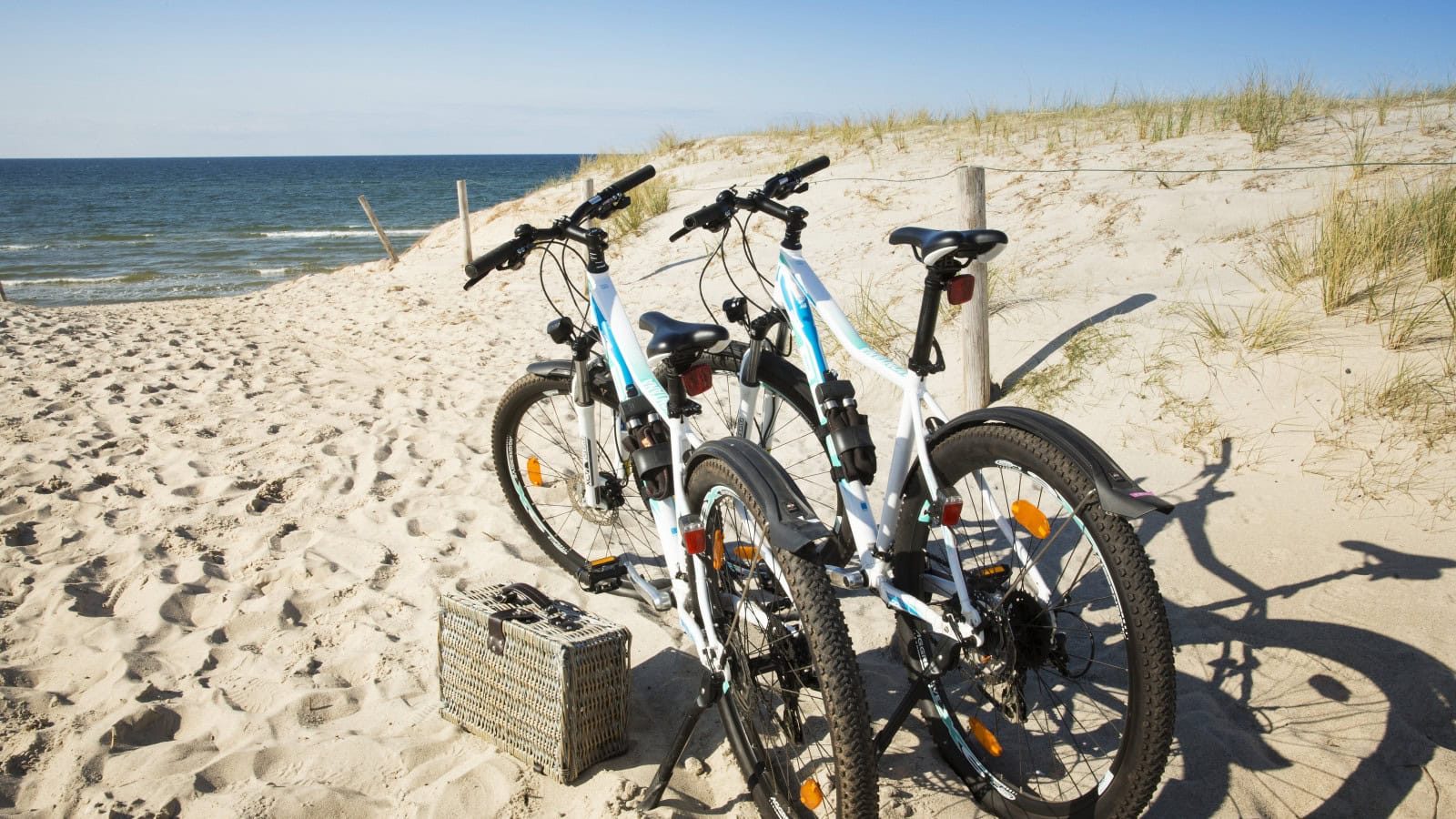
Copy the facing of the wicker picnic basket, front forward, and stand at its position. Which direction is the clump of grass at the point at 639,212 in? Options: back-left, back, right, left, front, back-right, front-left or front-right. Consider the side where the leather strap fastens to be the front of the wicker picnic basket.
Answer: back-right

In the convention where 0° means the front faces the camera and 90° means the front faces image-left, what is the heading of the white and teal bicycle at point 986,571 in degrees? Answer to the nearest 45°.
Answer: approximately 135°

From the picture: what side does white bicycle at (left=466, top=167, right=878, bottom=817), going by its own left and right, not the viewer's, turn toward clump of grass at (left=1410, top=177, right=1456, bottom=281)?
right

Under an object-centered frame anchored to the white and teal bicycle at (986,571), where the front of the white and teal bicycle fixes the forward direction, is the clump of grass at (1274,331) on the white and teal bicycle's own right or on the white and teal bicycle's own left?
on the white and teal bicycle's own right

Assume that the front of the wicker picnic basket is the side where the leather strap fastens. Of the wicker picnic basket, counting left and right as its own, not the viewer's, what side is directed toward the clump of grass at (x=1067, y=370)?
back

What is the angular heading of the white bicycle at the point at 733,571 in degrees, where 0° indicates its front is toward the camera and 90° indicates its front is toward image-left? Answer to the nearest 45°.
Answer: approximately 135°

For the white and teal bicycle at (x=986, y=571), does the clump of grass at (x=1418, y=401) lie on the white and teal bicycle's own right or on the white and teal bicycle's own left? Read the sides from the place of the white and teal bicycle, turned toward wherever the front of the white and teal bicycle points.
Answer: on the white and teal bicycle's own right

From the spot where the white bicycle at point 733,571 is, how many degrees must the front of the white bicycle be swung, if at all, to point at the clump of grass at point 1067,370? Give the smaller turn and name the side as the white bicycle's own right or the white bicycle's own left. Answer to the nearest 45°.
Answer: approximately 90° to the white bicycle's own right
